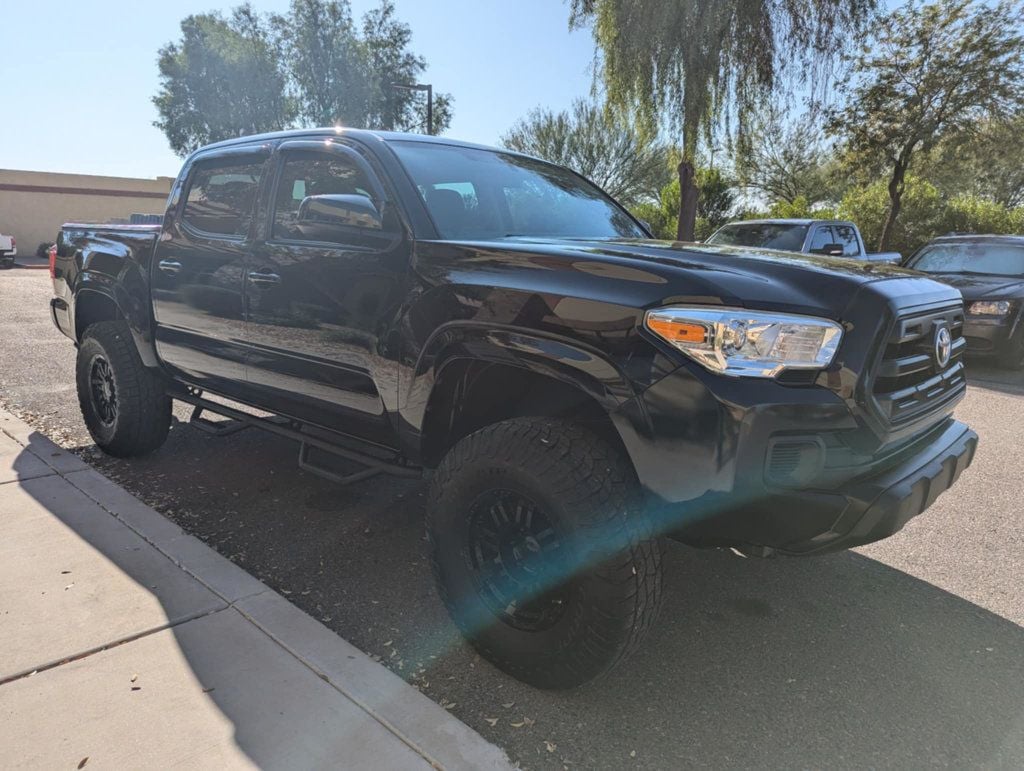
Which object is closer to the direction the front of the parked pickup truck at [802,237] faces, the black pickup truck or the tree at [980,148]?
the black pickup truck

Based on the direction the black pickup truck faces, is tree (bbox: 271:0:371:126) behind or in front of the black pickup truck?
behind

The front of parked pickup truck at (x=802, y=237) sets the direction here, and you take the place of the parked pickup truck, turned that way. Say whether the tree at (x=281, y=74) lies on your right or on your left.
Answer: on your right

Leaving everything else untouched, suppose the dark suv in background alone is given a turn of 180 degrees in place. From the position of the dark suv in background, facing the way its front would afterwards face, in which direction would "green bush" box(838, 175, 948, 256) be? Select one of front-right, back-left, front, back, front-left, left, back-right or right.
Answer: front-left

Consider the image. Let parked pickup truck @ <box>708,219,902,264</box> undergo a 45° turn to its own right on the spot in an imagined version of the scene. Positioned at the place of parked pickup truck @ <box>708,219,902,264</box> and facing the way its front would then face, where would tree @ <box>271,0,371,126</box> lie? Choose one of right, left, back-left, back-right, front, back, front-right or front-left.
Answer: front-right

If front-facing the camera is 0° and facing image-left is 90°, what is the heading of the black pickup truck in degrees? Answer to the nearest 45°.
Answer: approximately 315°

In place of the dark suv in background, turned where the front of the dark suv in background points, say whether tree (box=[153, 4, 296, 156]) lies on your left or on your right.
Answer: on your right

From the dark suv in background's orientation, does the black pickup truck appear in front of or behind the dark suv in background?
in front

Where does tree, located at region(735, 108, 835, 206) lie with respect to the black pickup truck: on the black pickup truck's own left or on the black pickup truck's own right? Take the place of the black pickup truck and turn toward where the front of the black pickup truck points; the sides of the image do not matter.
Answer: on the black pickup truck's own left

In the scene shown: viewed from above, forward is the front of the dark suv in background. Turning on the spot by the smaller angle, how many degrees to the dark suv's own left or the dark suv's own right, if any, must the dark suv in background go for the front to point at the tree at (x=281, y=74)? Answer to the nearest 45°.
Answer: approximately 90° to the dark suv's own right

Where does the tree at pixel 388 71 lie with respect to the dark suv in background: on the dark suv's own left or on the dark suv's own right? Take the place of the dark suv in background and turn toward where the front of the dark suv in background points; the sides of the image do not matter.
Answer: on the dark suv's own right

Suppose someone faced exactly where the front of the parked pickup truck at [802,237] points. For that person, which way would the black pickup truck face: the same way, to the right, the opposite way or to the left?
to the left

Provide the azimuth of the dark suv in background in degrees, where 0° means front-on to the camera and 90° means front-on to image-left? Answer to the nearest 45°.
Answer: approximately 45°

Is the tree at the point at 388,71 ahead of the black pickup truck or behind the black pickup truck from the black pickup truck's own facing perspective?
behind

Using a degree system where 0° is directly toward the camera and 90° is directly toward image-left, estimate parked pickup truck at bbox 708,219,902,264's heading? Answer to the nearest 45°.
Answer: approximately 45°

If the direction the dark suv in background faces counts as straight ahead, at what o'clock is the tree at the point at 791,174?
The tree is roughly at 4 o'clock from the dark suv in background.
